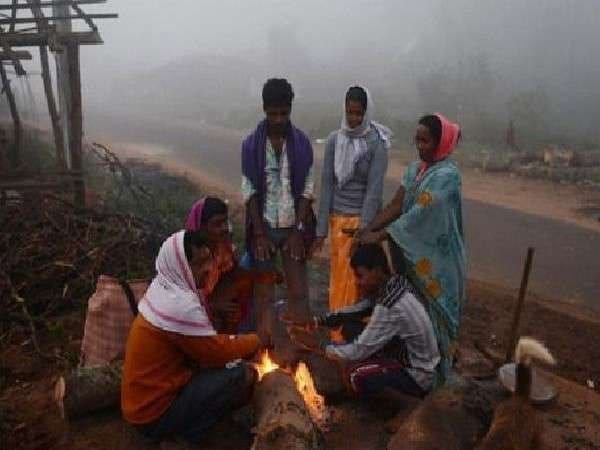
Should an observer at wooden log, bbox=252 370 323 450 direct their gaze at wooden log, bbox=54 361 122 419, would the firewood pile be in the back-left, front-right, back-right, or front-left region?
front-right

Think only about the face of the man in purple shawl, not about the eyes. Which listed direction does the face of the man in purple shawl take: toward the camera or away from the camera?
toward the camera

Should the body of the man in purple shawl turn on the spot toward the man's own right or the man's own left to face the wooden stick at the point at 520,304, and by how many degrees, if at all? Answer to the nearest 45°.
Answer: approximately 90° to the man's own left

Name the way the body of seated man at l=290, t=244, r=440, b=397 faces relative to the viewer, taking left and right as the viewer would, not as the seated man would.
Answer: facing to the left of the viewer

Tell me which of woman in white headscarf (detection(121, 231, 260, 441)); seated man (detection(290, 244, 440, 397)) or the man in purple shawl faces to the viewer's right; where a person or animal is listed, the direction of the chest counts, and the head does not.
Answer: the woman in white headscarf

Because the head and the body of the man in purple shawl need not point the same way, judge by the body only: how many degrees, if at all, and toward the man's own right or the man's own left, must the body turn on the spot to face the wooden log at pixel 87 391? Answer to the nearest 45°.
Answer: approximately 45° to the man's own right

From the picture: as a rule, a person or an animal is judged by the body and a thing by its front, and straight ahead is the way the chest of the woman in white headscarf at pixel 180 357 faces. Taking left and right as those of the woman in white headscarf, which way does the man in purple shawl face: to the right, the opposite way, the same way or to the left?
to the right

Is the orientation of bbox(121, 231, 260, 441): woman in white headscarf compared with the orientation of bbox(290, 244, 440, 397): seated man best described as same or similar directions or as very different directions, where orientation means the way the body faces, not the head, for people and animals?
very different directions

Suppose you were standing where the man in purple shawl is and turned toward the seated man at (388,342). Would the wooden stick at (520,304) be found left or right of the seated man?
left

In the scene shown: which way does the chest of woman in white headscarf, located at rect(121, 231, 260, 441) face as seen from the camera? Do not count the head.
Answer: to the viewer's right

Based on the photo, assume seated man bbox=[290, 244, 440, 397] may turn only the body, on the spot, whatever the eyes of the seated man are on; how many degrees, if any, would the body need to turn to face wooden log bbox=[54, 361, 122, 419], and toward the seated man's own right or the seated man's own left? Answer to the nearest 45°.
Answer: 0° — they already face it

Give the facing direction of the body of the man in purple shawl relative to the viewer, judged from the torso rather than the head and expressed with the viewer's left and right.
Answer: facing the viewer

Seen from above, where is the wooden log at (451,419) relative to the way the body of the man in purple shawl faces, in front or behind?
in front

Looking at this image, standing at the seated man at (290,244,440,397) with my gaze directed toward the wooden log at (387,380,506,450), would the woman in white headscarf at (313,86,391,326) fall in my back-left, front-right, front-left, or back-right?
back-left

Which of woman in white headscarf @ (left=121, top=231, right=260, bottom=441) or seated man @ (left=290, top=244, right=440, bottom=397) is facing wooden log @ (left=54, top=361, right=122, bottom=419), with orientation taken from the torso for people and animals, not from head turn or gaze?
the seated man

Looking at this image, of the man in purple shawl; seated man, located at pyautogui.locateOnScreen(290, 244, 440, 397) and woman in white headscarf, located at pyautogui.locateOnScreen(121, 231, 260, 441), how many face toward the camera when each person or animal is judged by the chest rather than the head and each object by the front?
1
